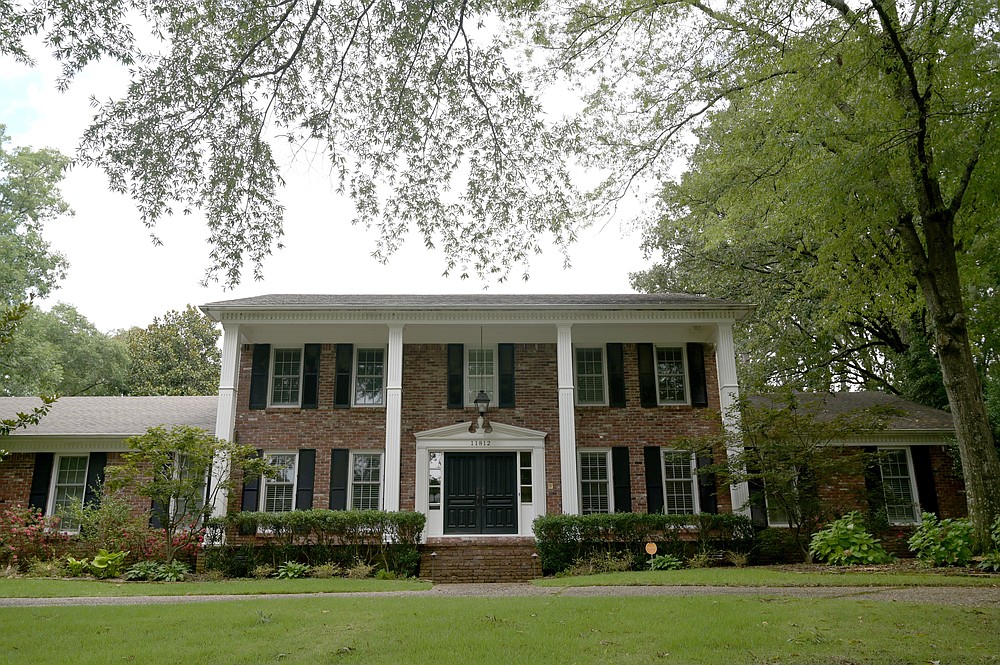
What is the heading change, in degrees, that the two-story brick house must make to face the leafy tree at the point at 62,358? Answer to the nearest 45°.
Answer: approximately 135° to its right

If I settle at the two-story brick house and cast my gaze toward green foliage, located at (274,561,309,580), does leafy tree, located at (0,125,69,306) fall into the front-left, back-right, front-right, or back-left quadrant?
front-right

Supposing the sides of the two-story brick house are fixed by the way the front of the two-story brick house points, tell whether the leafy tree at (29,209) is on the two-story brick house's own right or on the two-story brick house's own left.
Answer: on the two-story brick house's own right

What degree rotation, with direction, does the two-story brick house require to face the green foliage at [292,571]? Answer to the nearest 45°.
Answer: approximately 45° to its right

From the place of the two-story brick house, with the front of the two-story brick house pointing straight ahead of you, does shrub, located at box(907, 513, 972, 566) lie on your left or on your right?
on your left

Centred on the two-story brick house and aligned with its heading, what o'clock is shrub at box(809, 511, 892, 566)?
The shrub is roughly at 10 o'clock from the two-story brick house.

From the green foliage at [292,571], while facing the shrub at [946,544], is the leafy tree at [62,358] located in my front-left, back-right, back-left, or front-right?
back-left

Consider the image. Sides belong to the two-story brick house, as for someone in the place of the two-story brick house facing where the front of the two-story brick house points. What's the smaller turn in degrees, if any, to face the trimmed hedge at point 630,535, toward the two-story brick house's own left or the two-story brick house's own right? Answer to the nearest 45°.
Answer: approximately 45° to the two-story brick house's own left

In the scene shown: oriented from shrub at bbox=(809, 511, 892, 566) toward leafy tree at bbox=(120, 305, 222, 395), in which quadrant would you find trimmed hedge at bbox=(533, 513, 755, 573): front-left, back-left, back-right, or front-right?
front-left

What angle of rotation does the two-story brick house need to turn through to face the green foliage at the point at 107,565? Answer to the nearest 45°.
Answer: approximately 90° to its right

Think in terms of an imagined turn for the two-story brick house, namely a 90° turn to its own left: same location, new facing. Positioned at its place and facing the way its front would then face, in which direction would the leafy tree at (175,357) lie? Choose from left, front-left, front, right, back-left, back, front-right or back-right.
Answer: back-left

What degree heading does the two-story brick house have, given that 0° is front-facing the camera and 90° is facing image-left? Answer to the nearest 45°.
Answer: approximately 0°

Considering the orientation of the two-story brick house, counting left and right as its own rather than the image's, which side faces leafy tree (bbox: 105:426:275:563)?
right

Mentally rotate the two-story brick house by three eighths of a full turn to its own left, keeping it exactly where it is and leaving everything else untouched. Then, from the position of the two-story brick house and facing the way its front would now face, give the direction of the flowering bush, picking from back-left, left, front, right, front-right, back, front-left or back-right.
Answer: back-left
